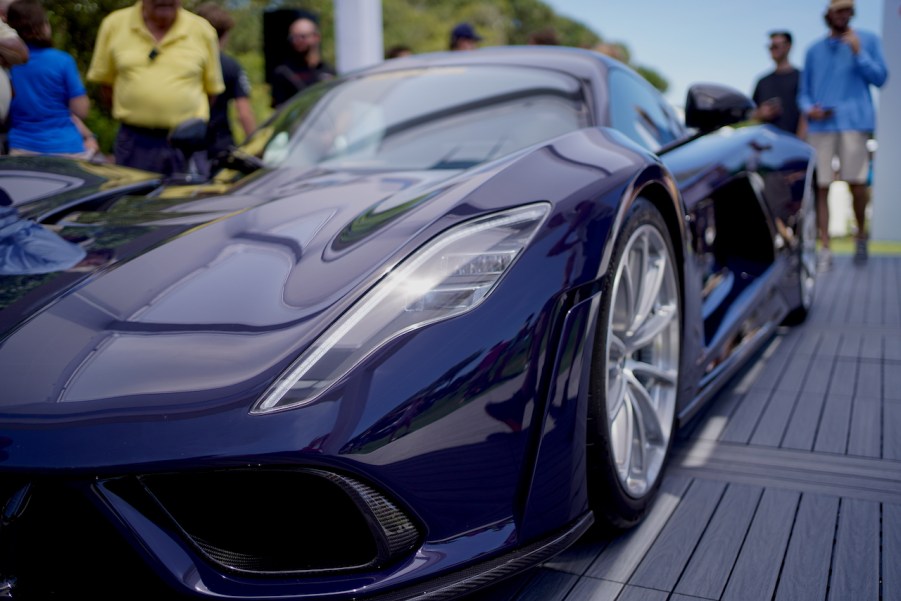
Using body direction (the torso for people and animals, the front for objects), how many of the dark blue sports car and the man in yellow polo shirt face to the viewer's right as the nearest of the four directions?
0

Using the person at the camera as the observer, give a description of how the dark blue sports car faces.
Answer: facing the viewer and to the left of the viewer
